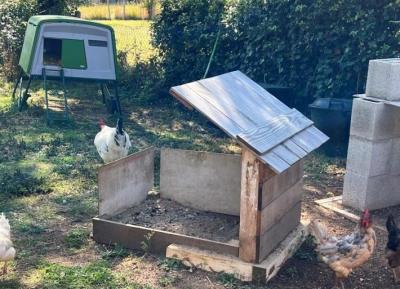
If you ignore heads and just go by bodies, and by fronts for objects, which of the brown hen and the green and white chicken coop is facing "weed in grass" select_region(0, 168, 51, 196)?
the green and white chicken coop

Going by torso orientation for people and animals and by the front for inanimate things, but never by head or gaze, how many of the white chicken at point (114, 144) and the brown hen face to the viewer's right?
1

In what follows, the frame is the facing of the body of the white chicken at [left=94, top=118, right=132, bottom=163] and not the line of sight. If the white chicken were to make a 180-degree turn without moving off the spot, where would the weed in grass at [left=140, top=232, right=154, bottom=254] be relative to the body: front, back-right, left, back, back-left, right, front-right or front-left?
front-right

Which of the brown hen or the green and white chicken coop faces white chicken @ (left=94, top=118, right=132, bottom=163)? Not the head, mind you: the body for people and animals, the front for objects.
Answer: the green and white chicken coop

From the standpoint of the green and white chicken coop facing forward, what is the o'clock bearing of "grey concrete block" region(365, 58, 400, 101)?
The grey concrete block is roughly at 11 o'clock from the green and white chicken coop.

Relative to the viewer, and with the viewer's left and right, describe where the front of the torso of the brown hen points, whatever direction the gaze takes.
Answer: facing to the right of the viewer

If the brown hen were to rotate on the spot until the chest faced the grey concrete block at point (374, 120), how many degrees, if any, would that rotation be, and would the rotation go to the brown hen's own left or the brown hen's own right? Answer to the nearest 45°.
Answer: approximately 90° to the brown hen's own left

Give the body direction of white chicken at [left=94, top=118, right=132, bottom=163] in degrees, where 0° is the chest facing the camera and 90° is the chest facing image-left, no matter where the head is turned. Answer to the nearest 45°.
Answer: approximately 135°

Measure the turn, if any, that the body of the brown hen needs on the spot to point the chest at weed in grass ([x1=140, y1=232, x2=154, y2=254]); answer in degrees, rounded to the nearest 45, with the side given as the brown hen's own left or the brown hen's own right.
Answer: approximately 180°

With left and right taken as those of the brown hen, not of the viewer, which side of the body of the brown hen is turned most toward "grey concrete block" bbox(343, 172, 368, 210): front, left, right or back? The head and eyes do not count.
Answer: left

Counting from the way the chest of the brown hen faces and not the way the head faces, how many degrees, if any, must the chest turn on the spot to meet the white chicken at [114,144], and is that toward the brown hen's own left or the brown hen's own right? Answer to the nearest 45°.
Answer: approximately 135° to the brown hen's own left

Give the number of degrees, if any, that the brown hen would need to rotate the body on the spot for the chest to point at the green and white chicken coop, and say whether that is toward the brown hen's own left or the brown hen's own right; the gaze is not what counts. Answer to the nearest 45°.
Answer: approximately 135° to the brown hen's own left

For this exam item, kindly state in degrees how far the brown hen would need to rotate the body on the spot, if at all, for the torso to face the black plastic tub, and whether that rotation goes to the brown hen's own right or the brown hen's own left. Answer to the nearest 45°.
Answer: approximately 90° to the brown hen's own left

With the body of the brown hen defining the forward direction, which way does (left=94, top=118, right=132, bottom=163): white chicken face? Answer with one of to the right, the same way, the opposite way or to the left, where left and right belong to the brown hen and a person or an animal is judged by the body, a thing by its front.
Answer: the opposite way
